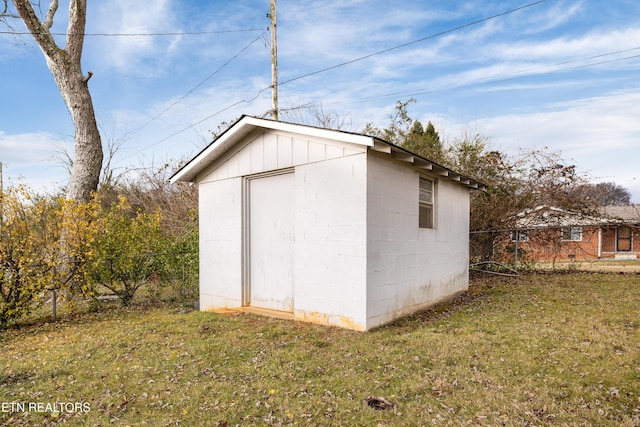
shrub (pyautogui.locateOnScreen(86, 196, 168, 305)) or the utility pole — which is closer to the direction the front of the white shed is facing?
the shrub

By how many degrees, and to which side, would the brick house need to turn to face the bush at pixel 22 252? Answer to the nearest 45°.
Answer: approximately 45° to its right

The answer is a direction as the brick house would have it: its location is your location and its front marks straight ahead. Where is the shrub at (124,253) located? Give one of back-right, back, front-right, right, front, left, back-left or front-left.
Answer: front-right

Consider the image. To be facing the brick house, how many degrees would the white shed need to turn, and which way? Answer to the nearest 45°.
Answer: approximately 180°

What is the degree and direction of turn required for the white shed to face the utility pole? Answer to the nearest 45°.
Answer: approximately 135° to its right

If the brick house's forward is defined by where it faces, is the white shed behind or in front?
in front

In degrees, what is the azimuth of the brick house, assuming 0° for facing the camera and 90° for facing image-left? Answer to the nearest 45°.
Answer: approximately 0°
